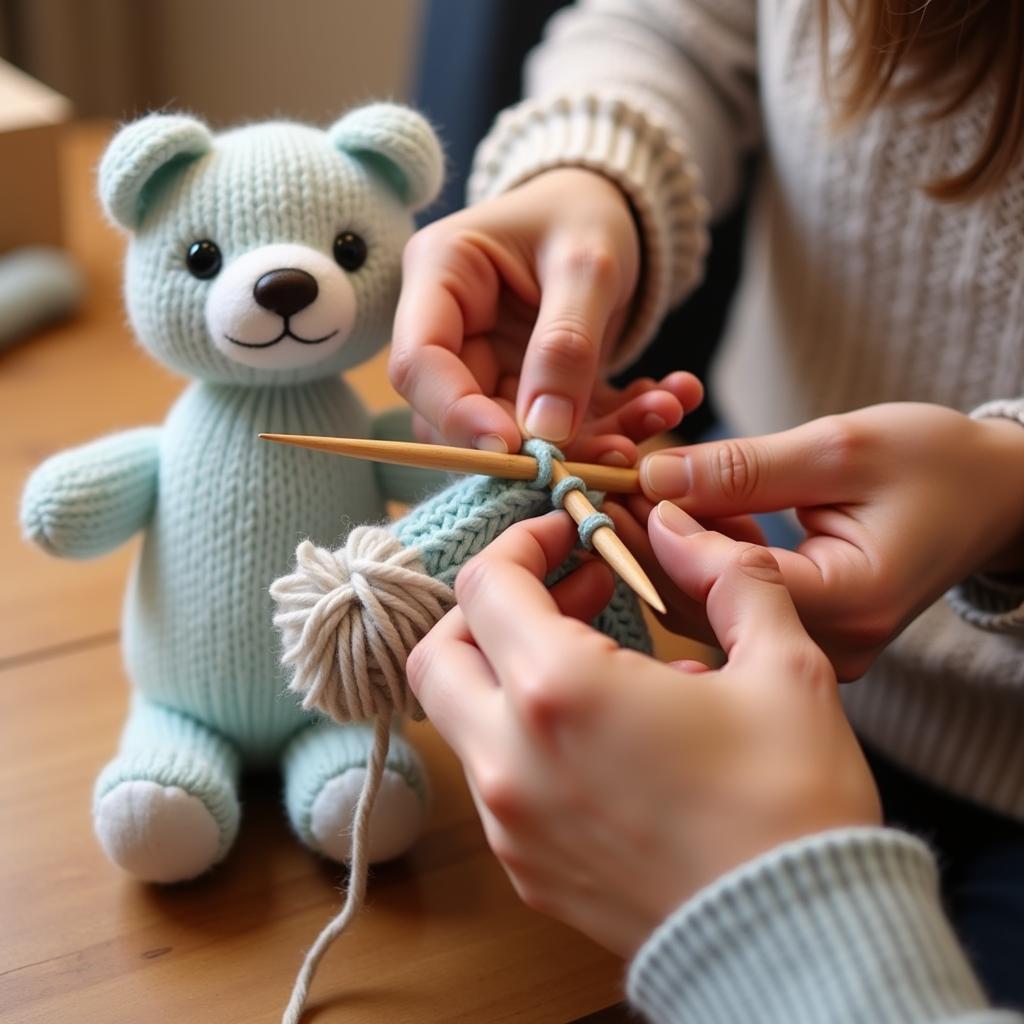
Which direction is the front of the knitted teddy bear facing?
toward the camera

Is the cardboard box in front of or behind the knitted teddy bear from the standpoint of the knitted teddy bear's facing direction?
behind
